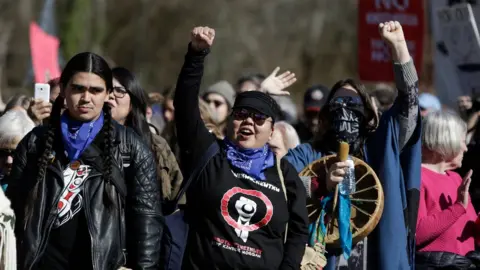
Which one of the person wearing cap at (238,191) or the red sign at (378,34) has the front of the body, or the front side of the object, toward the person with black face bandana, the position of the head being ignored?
the red sign

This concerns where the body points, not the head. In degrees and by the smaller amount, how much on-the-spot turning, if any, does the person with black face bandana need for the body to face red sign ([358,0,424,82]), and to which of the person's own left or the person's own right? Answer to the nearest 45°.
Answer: approximately 180°

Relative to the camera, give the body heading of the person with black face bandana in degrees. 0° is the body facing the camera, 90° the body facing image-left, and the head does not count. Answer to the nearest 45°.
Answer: approximately 0°

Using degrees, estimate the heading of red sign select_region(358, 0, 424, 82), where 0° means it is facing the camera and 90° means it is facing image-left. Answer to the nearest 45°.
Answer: approximately 0°

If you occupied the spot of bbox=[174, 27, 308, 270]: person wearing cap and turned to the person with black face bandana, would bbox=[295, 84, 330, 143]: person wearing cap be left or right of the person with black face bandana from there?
left

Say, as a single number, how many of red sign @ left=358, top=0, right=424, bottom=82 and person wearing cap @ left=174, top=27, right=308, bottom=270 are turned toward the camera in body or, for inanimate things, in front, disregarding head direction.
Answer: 2

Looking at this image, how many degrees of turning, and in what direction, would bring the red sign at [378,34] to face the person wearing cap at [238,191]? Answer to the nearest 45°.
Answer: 0° — it already faces them

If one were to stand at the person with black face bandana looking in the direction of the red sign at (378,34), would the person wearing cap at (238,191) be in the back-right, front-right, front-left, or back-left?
back-left
